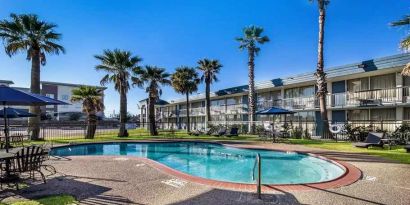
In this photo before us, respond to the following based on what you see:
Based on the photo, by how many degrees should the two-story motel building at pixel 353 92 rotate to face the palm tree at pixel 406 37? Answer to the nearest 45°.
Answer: approximately 45° to its left

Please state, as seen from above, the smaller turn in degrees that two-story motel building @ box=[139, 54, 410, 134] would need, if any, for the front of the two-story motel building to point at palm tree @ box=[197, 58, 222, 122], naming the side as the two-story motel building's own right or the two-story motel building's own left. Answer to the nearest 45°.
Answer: approximately 90° to the two-story motel building's own right

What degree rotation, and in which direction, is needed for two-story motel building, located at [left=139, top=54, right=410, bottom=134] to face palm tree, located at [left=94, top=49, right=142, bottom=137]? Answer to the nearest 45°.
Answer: approximately 45° to its right

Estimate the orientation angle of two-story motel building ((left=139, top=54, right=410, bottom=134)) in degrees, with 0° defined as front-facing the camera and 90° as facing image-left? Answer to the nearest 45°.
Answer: approximately 45°
